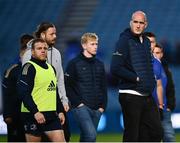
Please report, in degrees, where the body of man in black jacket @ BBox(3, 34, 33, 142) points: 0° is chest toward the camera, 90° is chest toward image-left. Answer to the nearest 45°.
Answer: approximately 315°

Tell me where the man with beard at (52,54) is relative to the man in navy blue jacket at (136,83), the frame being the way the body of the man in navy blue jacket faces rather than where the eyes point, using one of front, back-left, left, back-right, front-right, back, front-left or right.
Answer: back-right

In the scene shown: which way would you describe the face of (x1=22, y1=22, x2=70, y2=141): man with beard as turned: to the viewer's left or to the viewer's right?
to the viewer's right

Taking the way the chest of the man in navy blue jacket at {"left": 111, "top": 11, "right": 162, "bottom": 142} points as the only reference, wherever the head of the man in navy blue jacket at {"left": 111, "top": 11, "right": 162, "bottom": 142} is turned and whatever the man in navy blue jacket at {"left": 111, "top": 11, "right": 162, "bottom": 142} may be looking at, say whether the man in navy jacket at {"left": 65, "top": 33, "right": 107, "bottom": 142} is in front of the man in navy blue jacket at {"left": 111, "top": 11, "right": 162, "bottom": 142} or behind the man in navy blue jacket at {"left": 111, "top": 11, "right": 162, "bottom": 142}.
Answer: behind
